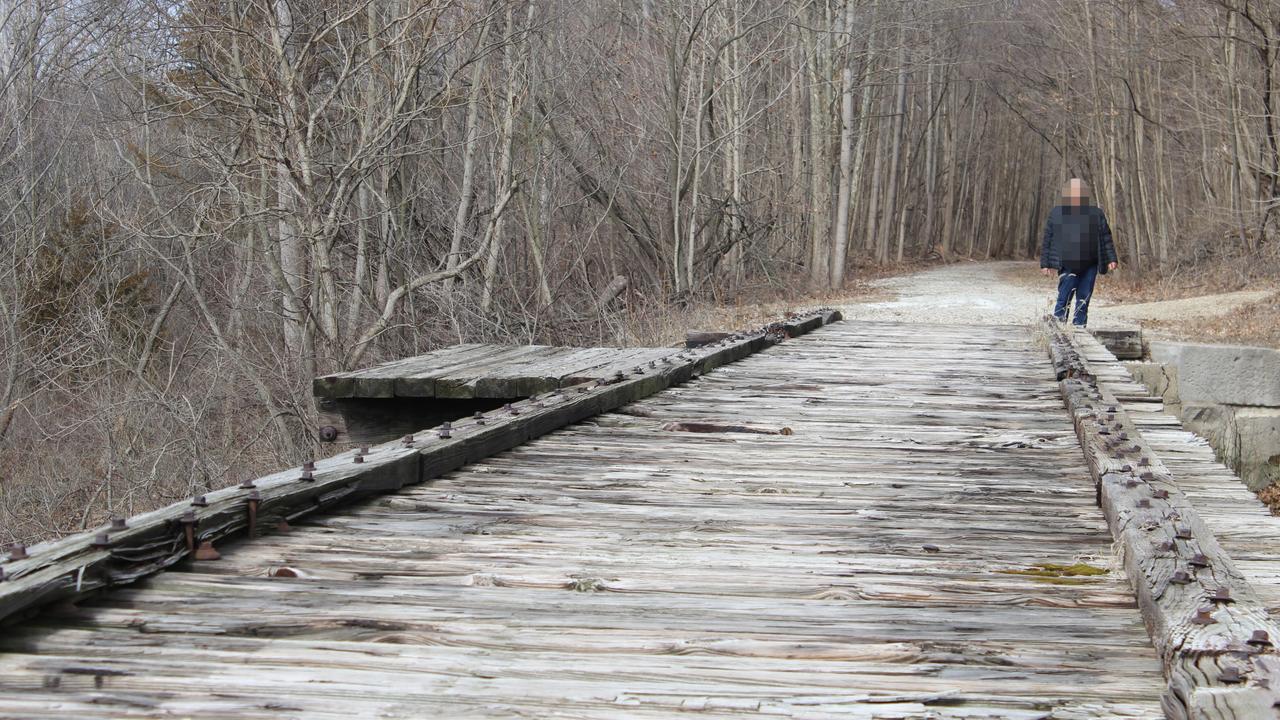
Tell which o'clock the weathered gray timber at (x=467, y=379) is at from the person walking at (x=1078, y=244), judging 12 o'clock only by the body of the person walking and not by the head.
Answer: The weathered gray timber is roughly at 1 o'clock from the person walking.

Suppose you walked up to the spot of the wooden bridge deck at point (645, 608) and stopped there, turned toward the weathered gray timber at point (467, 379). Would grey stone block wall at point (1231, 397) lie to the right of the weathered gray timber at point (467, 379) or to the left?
right

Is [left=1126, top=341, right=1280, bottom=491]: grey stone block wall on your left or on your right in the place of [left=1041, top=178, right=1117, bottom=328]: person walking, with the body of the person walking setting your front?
on your left

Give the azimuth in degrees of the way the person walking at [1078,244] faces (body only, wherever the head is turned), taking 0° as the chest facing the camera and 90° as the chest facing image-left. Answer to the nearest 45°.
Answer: approximately 0°
